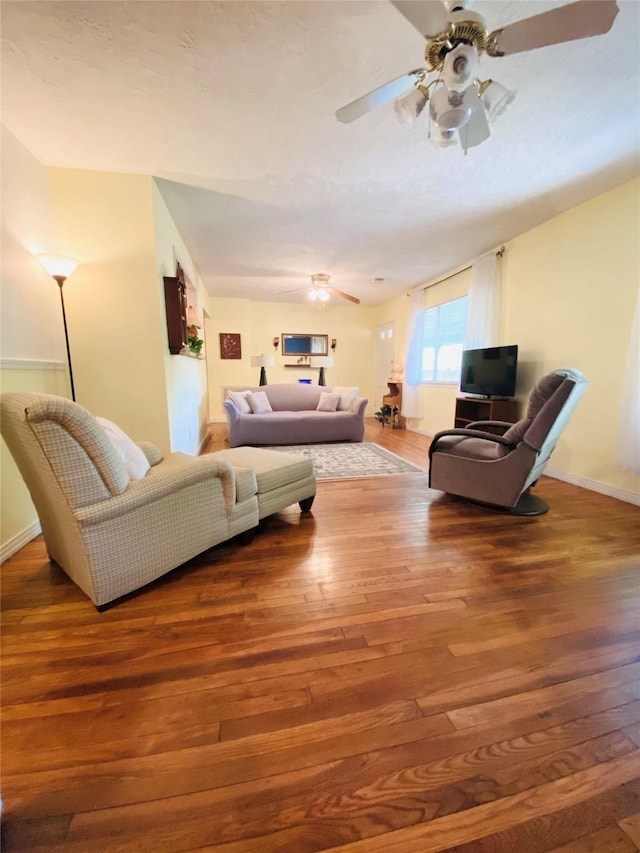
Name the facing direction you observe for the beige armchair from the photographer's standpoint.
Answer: facing away from the viewer and to the right of the viewer

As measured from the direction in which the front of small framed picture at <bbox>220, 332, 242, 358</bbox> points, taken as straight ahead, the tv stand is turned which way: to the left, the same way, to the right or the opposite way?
to the right

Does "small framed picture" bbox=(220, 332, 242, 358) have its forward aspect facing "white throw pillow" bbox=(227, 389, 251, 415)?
yes

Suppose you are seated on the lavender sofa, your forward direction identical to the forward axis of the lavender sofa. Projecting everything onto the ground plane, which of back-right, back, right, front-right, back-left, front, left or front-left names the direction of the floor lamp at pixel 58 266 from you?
front-right

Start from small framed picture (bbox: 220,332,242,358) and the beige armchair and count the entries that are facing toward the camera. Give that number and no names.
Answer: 1

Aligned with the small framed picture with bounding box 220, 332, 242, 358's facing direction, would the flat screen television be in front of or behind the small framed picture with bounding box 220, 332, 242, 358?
in front

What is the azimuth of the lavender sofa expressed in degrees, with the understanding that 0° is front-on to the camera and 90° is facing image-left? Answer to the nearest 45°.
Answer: approximately 0°

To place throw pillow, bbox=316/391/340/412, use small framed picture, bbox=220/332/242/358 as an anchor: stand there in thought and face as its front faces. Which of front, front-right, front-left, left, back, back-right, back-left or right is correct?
front-left

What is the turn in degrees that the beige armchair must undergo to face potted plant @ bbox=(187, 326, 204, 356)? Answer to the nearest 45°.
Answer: approximately 45° to its left

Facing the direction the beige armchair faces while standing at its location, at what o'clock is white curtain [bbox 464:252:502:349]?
The white curtain is roughly at 1 o'clock from the beige armchair.

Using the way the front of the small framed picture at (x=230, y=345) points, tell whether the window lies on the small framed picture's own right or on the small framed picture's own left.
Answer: on the small framed picture's own left

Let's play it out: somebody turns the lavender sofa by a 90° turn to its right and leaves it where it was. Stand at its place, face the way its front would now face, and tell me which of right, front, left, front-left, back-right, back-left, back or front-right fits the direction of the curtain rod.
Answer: back
